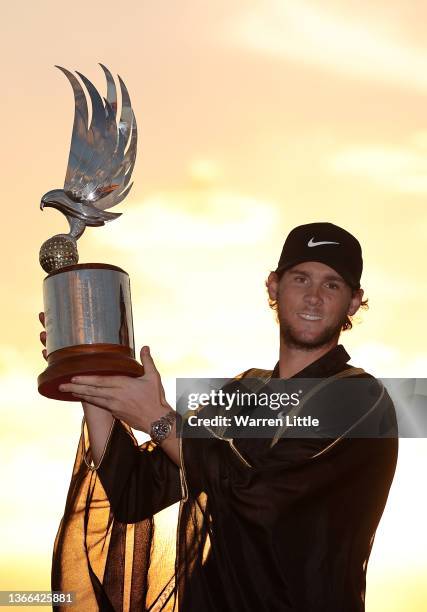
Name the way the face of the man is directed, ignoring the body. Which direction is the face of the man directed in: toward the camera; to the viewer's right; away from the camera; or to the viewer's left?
toward the camera

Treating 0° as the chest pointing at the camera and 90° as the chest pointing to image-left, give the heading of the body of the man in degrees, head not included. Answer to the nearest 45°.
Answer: approximately 45°
